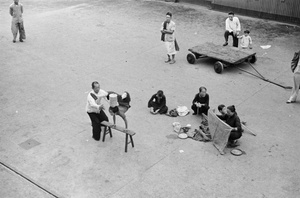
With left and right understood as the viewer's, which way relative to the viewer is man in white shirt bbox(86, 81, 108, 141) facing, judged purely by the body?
facing the viewer and to the right of the viewer

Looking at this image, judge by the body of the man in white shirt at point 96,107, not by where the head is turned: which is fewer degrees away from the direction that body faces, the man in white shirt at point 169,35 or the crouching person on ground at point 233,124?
the crouching person on ground

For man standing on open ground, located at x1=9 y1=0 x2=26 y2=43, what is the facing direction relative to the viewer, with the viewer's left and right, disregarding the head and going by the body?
facing the viewer

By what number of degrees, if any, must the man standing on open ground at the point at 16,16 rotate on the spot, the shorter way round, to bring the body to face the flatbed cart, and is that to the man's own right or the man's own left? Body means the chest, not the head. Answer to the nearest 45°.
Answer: approximately 45° to the man's own left

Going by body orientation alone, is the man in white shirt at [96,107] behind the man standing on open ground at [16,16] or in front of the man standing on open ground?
in front

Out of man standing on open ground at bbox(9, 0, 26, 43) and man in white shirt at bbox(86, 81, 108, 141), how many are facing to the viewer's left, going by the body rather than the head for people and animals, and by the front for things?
0

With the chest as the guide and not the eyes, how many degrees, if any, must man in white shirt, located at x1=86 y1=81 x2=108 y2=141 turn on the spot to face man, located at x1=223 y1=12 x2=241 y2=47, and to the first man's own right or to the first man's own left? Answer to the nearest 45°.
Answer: approximately 90° to the first man's own left

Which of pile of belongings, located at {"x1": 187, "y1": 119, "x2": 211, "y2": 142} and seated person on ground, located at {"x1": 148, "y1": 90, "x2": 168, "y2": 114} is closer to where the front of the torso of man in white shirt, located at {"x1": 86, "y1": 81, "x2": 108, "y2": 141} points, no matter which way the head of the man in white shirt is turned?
the pile of belongings

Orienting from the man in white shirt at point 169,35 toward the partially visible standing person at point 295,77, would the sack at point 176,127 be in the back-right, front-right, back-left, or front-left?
front-right

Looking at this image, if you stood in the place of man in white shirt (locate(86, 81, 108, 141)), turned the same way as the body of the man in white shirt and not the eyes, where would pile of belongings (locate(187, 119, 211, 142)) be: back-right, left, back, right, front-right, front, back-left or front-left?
front-left

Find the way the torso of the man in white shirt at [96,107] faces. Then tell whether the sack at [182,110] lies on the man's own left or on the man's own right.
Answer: on the man's own left

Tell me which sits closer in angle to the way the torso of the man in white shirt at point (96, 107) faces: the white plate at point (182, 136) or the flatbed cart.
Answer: the white plate
